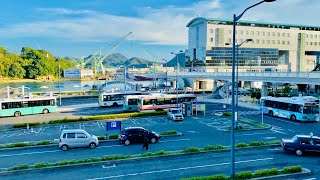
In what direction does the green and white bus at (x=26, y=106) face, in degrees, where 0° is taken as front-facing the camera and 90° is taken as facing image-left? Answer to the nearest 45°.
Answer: approximately 270°

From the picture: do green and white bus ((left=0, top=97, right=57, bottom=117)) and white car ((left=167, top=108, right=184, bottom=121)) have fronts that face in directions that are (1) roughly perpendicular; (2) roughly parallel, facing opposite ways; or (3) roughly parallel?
roughly perpendicular

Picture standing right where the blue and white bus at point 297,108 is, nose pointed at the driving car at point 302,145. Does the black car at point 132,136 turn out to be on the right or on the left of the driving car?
right
